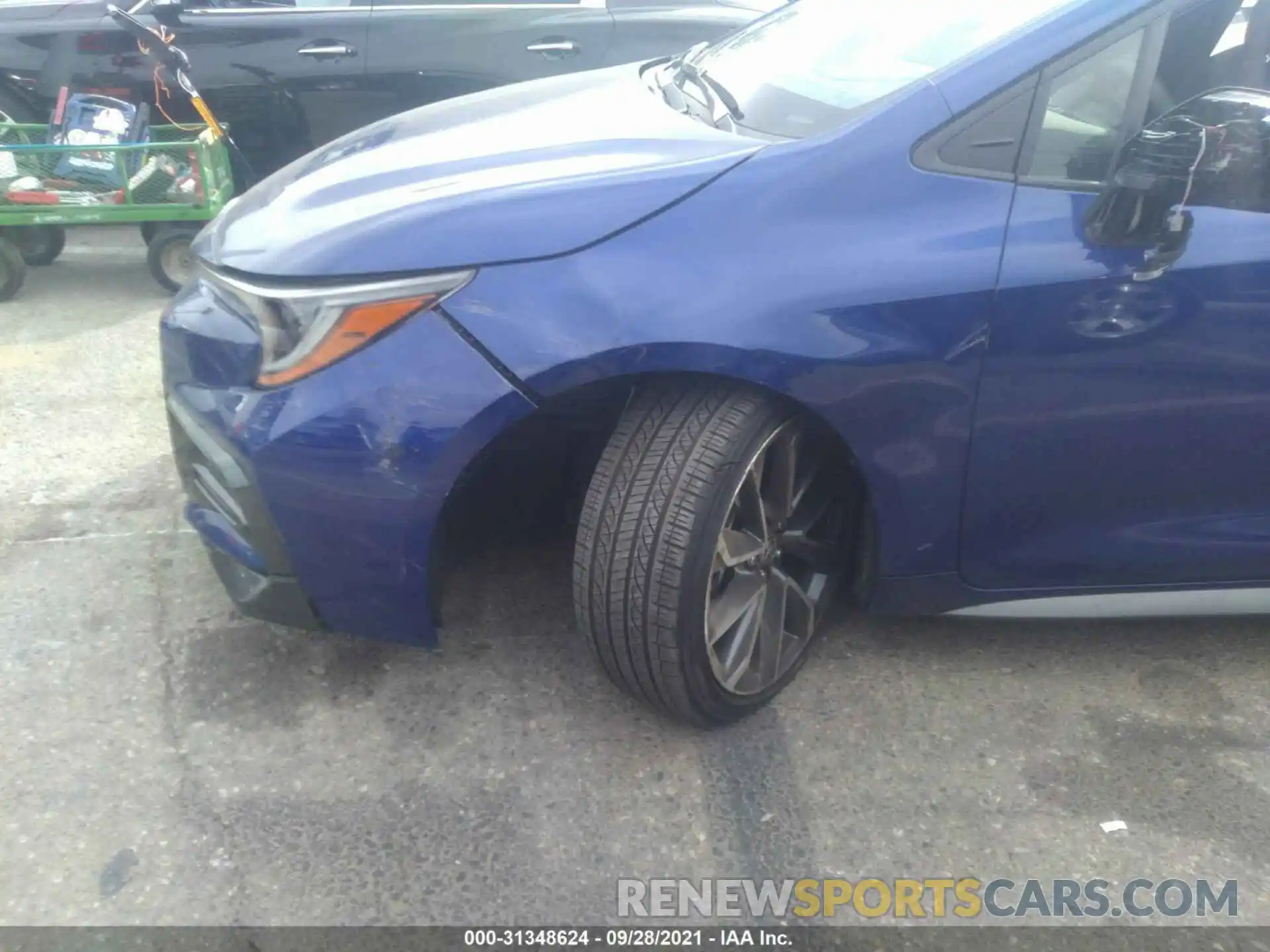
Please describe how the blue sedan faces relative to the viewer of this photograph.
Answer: facing to the left of the viewer
